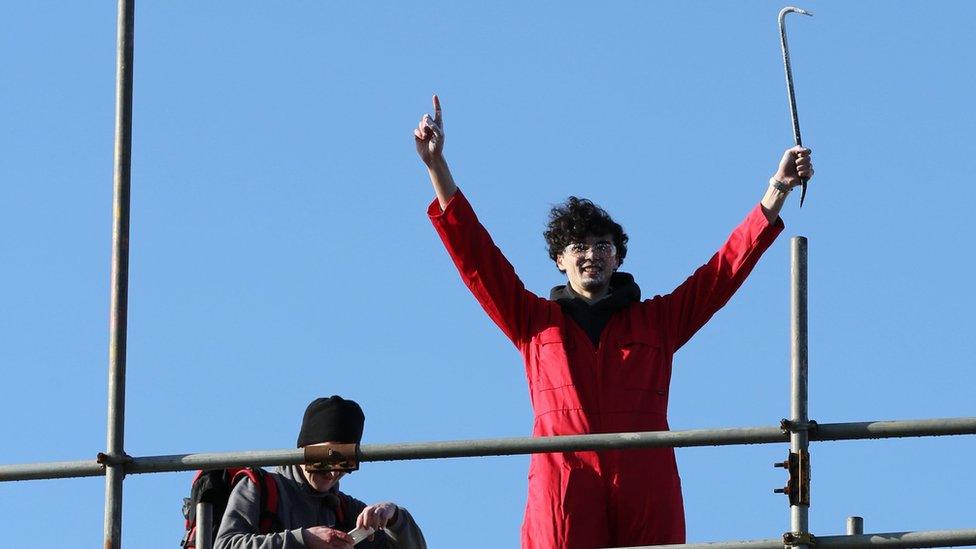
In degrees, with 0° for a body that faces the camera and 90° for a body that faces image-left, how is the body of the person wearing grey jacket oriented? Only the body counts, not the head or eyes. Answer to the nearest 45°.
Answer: approximately 315°

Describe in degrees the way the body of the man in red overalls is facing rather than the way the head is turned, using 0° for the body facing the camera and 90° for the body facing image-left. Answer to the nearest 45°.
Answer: approximately 0°

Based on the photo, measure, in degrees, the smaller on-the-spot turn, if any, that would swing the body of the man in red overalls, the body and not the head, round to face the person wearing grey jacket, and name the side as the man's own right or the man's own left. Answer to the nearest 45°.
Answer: approximately 45° to the man's own right
